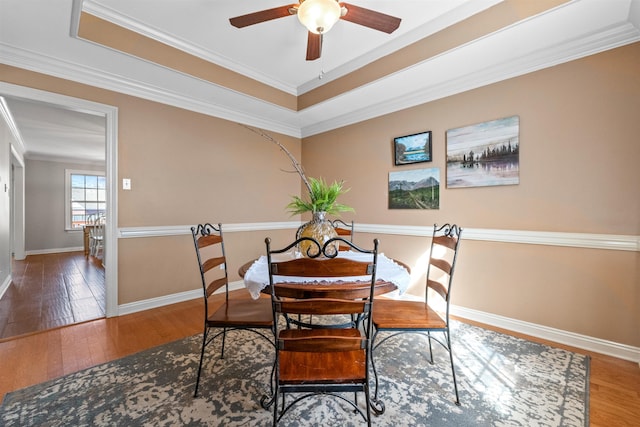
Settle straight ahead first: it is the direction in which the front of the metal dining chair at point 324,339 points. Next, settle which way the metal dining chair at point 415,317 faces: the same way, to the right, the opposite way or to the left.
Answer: to the left

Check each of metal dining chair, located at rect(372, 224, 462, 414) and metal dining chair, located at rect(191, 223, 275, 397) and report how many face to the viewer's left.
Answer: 1

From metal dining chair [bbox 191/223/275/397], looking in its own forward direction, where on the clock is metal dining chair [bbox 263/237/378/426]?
metal dining chair [bbox 263/237/378/426] is roughly at 2 o'clock from metal dining chair [bbox 191/223/275/397].

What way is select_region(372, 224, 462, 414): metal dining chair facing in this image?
to the viewer's left

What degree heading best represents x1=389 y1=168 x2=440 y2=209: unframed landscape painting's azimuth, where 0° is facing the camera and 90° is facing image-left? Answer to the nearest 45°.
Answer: approximately 45°

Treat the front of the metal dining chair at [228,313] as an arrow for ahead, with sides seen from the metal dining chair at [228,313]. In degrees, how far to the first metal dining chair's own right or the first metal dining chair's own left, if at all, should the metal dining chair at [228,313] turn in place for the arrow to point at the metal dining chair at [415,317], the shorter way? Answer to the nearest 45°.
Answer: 0° — it already faces it

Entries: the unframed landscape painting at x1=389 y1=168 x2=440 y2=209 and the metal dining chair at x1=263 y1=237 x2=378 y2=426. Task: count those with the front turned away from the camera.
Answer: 1

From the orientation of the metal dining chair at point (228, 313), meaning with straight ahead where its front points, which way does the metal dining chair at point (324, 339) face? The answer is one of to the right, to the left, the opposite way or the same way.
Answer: to the left

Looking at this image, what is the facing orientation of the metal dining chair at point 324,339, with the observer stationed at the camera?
facing away from the viewer

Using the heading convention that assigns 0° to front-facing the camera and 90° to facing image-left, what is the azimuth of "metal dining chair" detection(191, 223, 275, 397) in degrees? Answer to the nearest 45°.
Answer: approximately 270°
